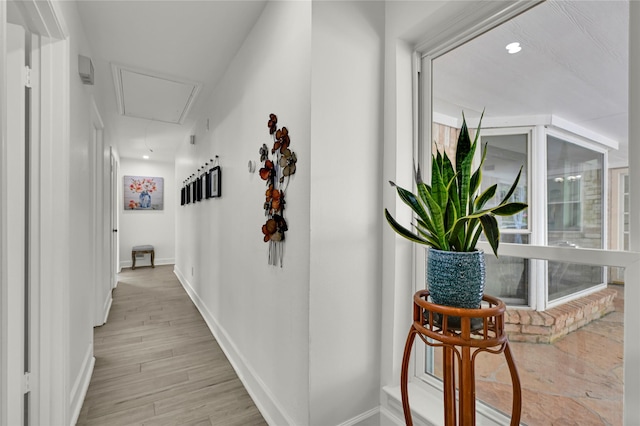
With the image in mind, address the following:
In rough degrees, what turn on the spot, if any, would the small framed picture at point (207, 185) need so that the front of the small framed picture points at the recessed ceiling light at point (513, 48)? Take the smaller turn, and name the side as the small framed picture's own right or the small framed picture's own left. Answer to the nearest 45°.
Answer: approximately 135° to the small framed picture's own left

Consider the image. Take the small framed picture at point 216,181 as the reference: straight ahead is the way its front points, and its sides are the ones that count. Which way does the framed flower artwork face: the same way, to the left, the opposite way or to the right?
to the left

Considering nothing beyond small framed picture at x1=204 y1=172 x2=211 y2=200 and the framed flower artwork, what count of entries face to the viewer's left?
1

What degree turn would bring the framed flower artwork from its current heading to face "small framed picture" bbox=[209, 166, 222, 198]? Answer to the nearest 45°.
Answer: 0° — it already faces it

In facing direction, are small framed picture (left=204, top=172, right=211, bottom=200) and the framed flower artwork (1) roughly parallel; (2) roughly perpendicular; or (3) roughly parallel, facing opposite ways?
roughly perpendicular

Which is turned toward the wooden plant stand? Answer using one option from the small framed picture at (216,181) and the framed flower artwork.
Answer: the framed flower artwork

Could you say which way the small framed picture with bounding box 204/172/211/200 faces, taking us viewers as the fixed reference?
facing to the left of the viewer

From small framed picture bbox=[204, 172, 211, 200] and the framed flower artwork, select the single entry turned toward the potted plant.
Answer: the framed flower artwork

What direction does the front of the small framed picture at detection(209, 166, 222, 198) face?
to the viewer's left

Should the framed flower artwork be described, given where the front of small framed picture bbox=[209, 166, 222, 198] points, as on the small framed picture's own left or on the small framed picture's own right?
on the small framed picture's own right

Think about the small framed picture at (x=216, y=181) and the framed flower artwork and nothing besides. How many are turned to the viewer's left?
1
